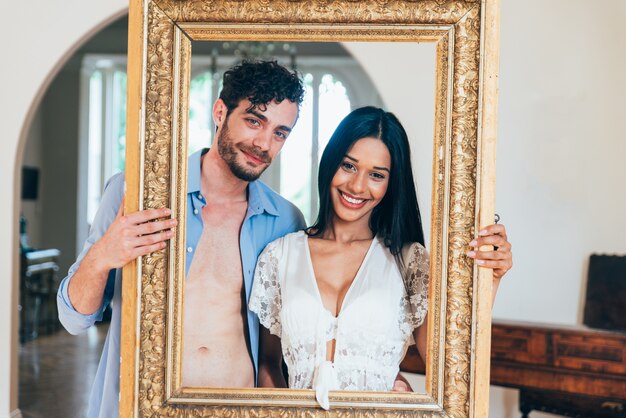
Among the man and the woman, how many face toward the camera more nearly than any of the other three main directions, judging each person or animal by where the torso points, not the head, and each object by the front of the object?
2

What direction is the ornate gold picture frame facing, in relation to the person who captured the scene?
facing the viewer

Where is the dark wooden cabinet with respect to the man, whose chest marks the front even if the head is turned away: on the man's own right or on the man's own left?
on the man's own left

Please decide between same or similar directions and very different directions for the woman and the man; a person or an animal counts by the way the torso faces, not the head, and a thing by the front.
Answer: same or similar directions

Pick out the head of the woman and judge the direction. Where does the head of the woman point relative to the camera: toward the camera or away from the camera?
toward the camera

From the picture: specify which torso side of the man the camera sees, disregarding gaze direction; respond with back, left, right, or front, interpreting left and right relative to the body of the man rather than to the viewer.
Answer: front

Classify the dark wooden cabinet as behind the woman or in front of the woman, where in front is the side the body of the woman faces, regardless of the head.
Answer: behind

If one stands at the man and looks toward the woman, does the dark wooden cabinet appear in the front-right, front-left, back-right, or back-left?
front-left

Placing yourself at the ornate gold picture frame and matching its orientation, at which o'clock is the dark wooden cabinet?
The dark wooden cabinet is roughly at 7 o'clock from the ornate gold picture frame.

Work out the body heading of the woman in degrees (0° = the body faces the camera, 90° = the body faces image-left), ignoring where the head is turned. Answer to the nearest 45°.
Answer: approximately 0°
